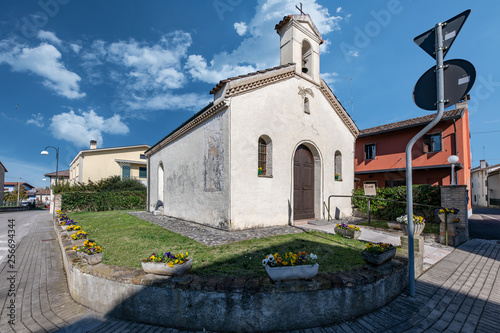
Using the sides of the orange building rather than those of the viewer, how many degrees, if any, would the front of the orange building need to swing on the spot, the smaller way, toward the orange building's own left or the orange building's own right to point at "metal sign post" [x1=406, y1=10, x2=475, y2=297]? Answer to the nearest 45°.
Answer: approximately 45° to the orange building's own left

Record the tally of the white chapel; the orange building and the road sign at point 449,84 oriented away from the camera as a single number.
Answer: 1

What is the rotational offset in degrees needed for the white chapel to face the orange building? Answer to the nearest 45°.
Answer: approximately 90° to its left

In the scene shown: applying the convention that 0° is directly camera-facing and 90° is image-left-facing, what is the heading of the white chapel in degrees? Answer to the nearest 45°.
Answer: approximately 315°

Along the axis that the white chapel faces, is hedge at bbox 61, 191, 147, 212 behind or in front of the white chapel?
behind

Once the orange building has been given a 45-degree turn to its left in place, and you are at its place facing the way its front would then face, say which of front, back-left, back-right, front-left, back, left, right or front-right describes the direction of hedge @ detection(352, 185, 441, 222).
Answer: front

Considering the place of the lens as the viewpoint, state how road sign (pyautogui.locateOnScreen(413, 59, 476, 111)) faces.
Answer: facing away from the viewer

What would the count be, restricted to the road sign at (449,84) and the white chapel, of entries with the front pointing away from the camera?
1

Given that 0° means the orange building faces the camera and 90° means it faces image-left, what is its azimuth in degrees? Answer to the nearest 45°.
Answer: approximately 45°

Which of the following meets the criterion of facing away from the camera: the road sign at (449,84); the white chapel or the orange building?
the road sign

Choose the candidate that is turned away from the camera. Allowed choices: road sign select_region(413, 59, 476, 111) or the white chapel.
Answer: the road sign

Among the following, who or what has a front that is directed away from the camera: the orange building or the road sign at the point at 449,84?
the road sign

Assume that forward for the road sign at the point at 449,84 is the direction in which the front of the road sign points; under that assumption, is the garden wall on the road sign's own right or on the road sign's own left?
on the road sign's own left
